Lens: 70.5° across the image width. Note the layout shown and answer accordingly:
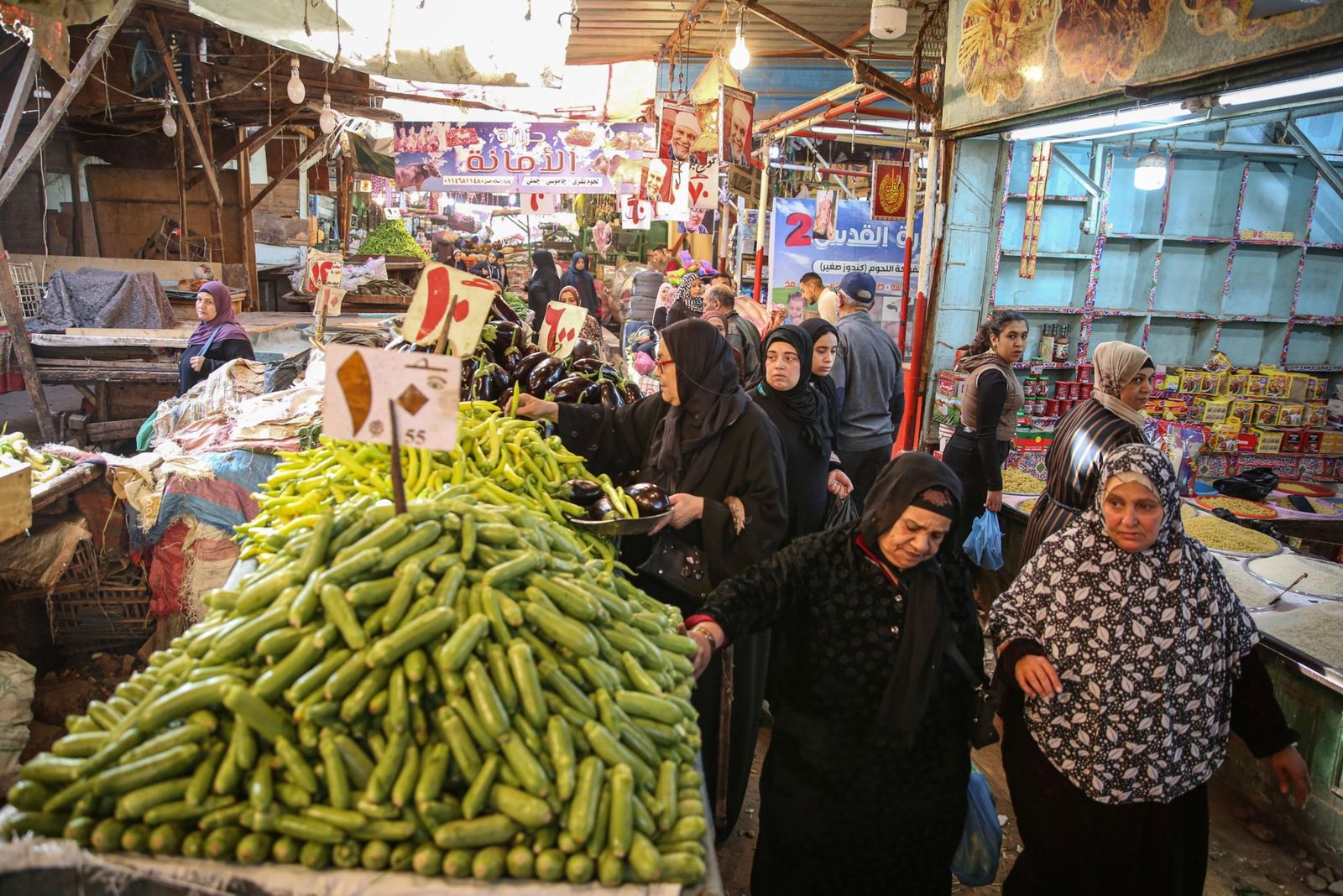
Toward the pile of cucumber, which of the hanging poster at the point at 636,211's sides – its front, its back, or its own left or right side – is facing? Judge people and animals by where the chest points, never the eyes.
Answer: front

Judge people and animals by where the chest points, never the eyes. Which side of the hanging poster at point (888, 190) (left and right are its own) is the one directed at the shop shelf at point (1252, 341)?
left

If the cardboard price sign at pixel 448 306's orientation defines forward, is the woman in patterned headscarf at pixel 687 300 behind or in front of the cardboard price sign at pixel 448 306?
behind

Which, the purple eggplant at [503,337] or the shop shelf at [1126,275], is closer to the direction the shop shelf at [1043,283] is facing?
the purple eggplant

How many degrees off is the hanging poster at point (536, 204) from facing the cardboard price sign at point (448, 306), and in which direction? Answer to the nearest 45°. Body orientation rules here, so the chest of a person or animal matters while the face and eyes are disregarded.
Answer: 0° — it already faces it

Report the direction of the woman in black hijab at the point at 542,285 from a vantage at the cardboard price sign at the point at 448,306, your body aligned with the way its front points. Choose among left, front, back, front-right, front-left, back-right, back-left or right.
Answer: back

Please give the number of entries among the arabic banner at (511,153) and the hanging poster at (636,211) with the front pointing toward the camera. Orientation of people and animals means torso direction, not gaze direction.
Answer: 2

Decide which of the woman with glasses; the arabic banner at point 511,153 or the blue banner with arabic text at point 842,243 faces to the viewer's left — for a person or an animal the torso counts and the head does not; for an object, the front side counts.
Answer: the woman with glasses

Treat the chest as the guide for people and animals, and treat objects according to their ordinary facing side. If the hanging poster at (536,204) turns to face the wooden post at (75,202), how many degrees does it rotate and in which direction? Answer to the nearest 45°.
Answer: approximately 90° to its right

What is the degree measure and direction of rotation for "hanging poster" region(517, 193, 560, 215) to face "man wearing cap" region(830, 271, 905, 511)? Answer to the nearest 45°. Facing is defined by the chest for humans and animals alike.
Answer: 0° — it already faces them

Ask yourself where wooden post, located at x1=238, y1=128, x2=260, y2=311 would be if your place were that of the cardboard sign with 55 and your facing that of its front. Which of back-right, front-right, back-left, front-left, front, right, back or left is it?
back

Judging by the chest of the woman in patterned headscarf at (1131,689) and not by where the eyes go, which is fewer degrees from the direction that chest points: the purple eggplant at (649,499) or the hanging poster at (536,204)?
the purple eggplant

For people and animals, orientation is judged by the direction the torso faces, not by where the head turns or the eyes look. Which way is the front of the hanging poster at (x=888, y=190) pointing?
toward the camera
